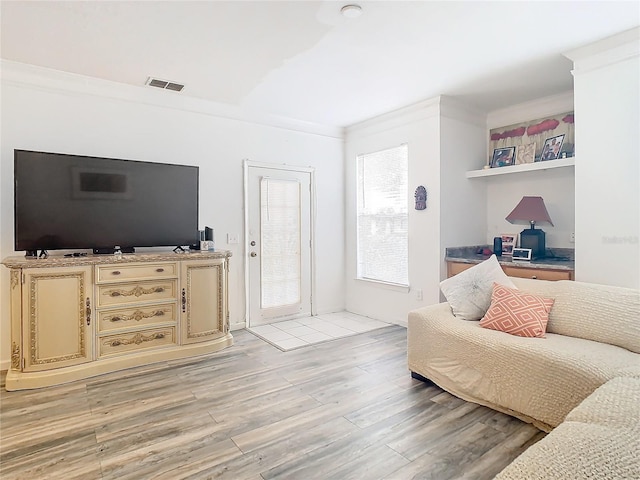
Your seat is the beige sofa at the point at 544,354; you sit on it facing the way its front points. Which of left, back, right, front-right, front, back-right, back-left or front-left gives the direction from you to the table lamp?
back-right

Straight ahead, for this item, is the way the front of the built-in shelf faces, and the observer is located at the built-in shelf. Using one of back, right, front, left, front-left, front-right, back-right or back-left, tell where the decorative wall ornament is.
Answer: front-right

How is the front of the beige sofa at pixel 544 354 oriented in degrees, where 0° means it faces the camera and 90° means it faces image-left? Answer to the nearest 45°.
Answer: approximately 45°

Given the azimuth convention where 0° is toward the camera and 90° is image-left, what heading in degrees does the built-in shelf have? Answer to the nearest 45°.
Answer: approximately 45°

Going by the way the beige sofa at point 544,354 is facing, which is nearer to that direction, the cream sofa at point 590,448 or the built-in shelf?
the cream sofa

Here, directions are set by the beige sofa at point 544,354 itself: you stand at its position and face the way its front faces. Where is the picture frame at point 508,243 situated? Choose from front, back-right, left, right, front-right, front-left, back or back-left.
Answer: back-right

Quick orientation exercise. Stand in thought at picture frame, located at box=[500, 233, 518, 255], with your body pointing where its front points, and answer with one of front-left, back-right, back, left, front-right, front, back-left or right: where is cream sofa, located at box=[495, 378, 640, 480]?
front-left
